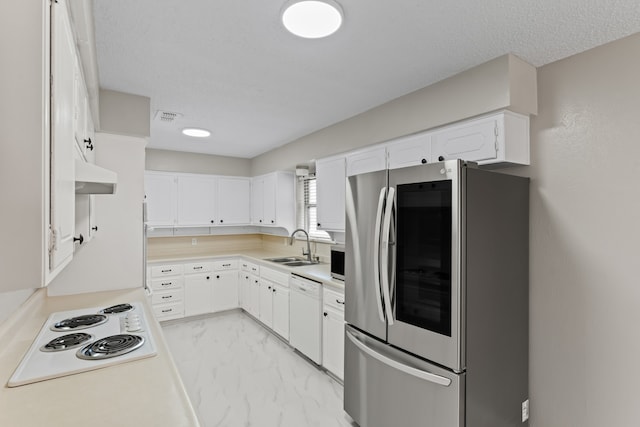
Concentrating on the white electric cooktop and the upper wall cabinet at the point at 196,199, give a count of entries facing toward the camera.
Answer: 1

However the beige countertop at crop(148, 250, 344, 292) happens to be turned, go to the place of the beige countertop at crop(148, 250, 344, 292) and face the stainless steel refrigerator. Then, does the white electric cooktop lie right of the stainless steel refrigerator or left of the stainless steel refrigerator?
right

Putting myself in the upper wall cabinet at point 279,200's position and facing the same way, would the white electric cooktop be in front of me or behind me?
in front

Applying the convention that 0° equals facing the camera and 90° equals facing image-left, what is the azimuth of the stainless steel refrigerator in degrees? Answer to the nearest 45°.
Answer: approximately 45°

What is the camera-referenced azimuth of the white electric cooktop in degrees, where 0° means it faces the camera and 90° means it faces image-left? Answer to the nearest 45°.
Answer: approximately 270°

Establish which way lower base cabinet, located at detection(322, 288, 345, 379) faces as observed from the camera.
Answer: facing the viewer and to the left of the viewer

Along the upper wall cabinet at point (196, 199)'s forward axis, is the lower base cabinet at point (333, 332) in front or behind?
in front
